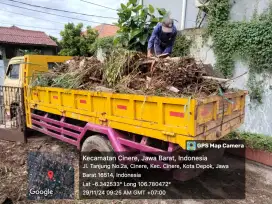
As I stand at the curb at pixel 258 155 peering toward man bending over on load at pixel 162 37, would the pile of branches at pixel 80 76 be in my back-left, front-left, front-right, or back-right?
front-left

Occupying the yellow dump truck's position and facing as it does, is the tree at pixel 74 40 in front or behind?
in front

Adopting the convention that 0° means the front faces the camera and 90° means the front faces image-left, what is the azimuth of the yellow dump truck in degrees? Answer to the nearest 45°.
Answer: approximately 135°

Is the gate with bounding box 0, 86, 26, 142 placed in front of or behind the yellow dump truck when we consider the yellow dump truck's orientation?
in front

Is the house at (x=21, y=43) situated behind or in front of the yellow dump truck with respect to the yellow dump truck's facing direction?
in front

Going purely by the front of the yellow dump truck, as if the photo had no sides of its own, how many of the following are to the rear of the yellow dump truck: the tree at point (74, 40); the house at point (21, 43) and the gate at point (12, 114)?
0
